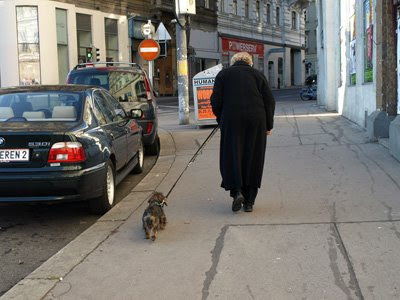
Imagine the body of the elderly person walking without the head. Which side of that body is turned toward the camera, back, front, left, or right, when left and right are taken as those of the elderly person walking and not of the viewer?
back

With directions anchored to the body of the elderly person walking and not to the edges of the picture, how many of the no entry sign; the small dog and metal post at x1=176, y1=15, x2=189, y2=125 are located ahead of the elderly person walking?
2

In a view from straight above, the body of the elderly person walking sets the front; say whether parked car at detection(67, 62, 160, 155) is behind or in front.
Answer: in front

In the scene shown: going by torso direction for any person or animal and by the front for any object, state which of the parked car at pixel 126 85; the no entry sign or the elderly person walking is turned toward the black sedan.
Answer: the no entry sign

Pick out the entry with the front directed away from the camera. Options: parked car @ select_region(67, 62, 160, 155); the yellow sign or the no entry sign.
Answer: the parked car

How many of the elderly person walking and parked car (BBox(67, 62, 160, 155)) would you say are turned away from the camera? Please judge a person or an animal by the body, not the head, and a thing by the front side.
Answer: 2

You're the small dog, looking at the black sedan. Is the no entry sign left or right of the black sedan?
right

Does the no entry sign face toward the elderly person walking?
yes

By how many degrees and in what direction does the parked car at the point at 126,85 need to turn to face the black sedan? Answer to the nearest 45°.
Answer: approximately 180°

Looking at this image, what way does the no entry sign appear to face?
toward the camera

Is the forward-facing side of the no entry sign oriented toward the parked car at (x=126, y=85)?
yes

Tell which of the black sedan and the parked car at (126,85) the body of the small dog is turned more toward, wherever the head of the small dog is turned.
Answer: the parked car

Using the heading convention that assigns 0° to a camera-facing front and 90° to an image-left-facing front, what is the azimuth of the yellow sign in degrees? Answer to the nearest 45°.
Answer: approximately 0°

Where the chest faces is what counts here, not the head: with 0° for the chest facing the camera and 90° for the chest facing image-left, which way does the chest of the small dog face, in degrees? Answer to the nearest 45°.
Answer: approximately 225°

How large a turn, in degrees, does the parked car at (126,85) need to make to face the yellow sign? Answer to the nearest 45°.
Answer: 0° — it already faces it

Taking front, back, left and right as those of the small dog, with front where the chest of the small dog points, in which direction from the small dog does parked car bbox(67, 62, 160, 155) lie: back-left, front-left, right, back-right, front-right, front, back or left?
front-left
